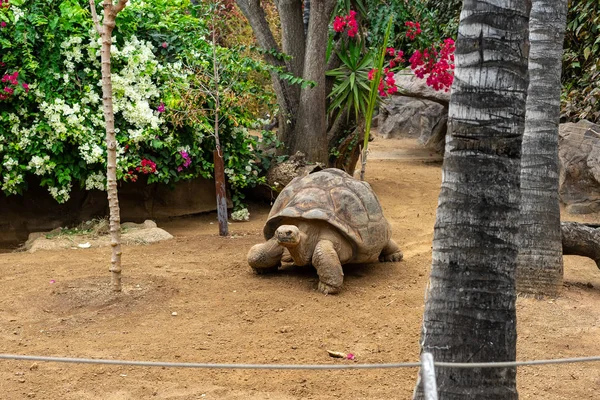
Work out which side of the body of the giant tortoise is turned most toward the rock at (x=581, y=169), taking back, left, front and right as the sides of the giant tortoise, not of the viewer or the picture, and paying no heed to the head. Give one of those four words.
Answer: back

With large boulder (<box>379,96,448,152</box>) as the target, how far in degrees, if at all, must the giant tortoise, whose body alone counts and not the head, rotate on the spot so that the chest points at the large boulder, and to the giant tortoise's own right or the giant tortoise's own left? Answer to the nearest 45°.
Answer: approximately 135° to the giant tortoise's own right

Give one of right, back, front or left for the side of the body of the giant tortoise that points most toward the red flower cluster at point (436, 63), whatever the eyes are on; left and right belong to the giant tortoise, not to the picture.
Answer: back

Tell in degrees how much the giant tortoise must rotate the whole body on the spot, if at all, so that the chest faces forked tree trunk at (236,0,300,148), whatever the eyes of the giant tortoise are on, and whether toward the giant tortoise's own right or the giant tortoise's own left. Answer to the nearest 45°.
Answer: approximately 135° to the giant tortoise's own right

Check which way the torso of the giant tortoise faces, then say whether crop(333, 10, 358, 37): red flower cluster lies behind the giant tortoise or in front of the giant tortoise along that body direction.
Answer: behind

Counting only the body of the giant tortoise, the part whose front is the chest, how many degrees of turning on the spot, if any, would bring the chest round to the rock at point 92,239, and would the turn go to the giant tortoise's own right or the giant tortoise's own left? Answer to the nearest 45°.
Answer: approximately 90° to the giant tortoise's own right

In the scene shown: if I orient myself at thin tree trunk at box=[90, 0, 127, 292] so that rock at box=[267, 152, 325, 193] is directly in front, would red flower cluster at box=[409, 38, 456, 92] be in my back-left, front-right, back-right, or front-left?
front-right

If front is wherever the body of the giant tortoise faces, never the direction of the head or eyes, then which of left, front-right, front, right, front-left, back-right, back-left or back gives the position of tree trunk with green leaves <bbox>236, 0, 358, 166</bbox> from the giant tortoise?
back-right

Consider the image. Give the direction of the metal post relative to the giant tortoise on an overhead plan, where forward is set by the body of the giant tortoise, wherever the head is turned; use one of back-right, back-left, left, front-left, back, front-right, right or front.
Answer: front-left

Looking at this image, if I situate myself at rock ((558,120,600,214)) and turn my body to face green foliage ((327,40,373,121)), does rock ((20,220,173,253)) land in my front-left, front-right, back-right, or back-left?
front-left

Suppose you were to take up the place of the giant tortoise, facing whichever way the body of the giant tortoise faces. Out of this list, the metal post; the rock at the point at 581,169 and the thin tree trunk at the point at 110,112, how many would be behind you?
1

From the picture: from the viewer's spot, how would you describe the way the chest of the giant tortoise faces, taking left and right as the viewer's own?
facing the viewer and to the left of the viewer

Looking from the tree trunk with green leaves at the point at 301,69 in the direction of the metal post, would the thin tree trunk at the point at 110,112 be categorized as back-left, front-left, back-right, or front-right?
front-right

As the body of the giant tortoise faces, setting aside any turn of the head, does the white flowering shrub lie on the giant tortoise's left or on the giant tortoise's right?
on the giant tortoise's right
